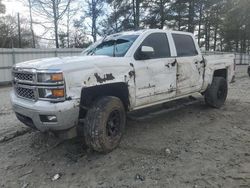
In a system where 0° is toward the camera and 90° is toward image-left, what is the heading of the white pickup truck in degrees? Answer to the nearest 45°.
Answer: approximately 45°

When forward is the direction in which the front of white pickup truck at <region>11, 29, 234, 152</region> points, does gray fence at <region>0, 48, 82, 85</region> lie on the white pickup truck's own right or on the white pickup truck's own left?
on the white pickup truck's own right

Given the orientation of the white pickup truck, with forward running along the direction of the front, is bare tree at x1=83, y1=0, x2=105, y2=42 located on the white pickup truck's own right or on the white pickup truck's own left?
on the white pickup truck's own right
